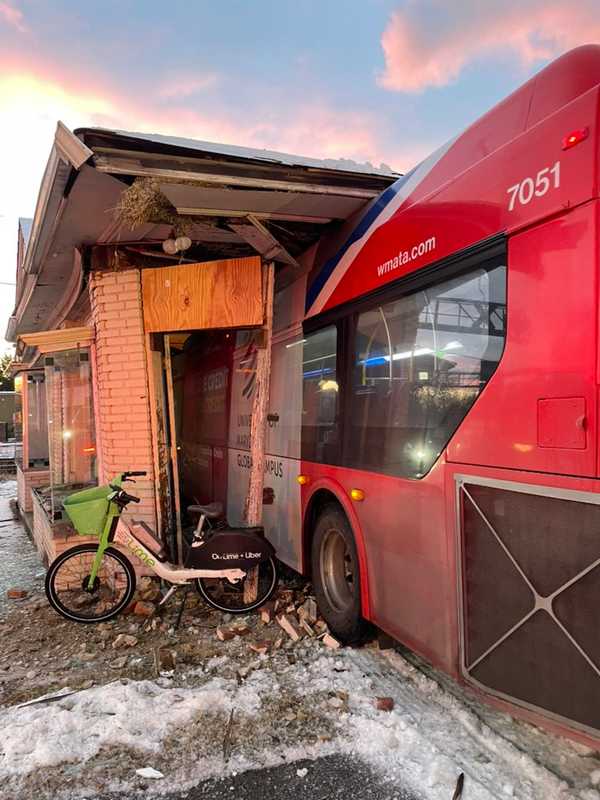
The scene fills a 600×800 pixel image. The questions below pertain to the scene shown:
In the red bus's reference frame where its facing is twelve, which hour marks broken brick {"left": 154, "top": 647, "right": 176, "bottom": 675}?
The broken brick is roughly at 11 o'clock from the red bus.

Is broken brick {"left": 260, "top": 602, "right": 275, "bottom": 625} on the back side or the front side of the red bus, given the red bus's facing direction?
on the front side

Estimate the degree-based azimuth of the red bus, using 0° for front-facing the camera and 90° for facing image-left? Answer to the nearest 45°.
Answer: approximately 135°

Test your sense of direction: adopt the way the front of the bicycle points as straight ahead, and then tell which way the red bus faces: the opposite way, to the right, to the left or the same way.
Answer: to the right

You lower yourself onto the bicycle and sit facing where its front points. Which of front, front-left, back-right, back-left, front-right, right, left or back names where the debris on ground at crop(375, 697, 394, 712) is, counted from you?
back-left

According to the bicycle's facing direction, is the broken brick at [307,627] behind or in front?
behind

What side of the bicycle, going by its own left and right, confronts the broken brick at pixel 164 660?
left

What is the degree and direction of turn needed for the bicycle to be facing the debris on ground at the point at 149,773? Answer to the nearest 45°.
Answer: approximately 90° to its left

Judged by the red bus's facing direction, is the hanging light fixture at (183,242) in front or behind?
in front

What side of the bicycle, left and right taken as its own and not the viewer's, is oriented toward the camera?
left
